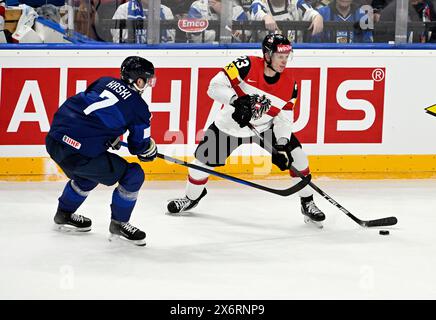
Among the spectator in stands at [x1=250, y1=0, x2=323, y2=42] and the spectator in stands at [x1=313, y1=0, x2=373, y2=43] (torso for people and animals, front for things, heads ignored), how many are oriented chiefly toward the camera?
2

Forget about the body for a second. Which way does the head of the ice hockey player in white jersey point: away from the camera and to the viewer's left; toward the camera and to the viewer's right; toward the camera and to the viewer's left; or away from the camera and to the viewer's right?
toward the camera and to the viewer's right

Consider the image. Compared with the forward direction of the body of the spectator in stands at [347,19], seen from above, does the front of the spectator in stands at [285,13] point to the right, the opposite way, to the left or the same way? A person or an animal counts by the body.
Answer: the same way

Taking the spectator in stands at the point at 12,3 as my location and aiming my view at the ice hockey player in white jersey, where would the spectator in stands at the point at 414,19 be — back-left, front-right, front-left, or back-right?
front-left

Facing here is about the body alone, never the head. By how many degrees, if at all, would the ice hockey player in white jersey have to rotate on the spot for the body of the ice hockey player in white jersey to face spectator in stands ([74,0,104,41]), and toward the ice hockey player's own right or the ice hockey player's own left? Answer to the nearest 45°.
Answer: approximately 180°

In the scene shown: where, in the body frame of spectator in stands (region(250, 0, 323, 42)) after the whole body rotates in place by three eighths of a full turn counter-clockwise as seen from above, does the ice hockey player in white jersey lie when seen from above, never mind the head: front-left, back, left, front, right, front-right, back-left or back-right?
back-right

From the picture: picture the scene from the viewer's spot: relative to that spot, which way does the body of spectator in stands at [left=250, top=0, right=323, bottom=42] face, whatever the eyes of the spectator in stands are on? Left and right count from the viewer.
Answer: facing the viewer

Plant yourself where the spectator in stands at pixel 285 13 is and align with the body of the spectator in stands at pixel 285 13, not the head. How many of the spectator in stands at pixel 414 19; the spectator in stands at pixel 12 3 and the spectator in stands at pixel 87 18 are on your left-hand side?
1

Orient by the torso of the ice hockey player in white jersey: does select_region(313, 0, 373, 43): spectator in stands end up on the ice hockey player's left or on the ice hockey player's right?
on the ice hockey player's left

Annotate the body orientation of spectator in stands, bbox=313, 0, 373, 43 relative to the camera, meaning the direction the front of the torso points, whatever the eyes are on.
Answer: toward the camera

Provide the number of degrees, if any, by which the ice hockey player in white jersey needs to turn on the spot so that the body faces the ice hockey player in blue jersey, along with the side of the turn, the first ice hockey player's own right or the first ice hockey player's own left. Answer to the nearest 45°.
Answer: approximately 90° to the first ice hockey player's own right
